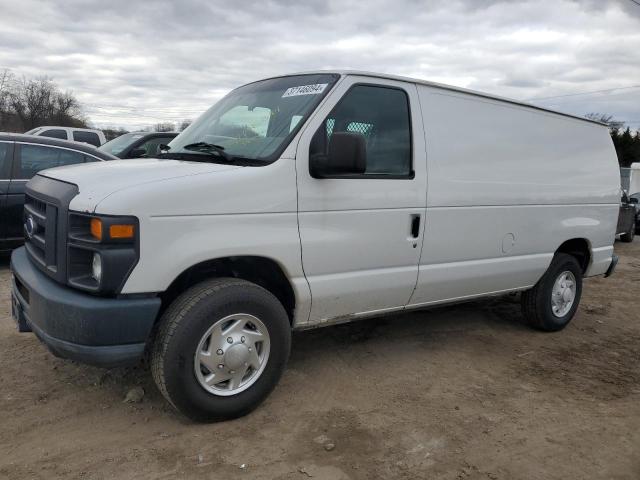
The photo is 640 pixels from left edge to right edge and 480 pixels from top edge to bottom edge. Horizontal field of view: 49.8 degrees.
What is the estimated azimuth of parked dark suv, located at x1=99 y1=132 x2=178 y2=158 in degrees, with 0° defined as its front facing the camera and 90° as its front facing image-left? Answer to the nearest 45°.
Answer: approximately 45°

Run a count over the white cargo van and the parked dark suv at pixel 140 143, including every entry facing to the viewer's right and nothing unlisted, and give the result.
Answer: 0

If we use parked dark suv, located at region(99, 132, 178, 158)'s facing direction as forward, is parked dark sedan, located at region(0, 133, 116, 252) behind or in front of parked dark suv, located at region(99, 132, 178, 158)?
in front

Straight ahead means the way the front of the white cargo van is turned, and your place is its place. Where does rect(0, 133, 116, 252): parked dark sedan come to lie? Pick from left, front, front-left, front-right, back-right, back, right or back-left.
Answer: right

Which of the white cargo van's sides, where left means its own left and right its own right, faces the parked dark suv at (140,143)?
right

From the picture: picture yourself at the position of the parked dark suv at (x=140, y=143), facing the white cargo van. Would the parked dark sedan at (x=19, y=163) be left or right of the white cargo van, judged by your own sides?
right

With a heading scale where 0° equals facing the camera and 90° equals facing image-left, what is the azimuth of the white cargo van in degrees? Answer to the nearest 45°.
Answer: approximately 45°

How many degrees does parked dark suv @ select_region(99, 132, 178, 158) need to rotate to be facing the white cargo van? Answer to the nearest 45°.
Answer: approximately 45° to its left
